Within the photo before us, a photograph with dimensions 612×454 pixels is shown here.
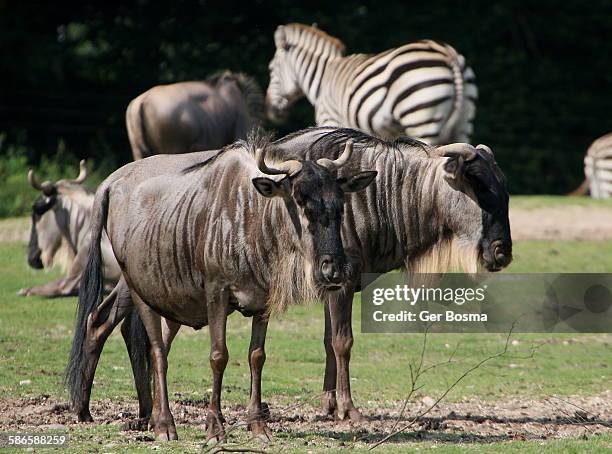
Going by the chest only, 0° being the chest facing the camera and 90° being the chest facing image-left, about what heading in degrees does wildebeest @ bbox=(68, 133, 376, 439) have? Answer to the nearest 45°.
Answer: approximately 315°

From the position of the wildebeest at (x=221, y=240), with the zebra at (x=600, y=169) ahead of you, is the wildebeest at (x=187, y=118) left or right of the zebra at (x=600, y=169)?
left

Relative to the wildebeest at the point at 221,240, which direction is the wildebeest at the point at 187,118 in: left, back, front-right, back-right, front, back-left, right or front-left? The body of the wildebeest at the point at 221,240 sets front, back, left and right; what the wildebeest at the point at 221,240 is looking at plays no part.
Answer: back-left

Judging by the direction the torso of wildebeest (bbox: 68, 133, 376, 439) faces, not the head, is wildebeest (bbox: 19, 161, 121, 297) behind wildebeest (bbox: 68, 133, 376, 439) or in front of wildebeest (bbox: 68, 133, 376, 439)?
behind

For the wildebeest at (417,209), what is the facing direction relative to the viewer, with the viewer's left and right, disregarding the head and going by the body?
facing to the right of the viewer

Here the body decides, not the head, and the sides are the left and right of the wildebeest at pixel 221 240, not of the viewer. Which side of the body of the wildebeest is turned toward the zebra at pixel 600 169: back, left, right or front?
left

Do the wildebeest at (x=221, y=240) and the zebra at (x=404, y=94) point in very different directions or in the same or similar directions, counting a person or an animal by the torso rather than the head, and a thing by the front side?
very different directions

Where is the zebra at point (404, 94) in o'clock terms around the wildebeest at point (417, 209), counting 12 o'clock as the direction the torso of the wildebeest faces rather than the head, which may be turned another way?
The zebra is roughly at 9 o'clock from the wildebeest.

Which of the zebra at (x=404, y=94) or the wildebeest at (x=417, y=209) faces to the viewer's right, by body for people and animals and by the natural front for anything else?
the wildebeest

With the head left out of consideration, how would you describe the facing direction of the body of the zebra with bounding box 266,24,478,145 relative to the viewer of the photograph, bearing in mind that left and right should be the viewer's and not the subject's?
facing away from the viewer and to the left of the viewer
